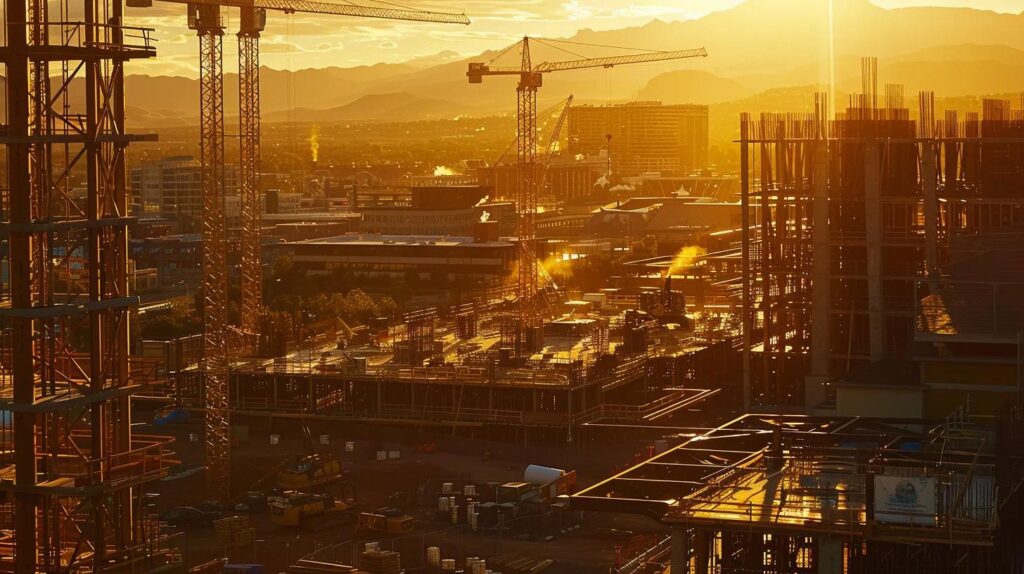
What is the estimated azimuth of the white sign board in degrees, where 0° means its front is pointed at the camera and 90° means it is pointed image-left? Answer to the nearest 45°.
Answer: approximately 0°

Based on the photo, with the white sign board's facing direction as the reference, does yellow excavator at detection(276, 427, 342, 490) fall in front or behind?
behind

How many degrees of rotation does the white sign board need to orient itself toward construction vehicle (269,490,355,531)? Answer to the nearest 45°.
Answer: approximately 135° to its right

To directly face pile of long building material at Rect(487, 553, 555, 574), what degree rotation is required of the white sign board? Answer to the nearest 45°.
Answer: approximately 135° to its right

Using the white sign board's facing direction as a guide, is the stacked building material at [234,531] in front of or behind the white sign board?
behind

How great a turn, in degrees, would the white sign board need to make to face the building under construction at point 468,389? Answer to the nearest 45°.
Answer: approximately 180°

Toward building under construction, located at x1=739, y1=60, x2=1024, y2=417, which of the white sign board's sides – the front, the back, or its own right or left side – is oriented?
back

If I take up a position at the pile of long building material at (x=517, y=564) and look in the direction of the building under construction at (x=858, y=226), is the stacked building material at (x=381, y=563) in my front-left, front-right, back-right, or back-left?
back-left

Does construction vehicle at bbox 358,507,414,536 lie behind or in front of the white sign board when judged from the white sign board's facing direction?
behind
